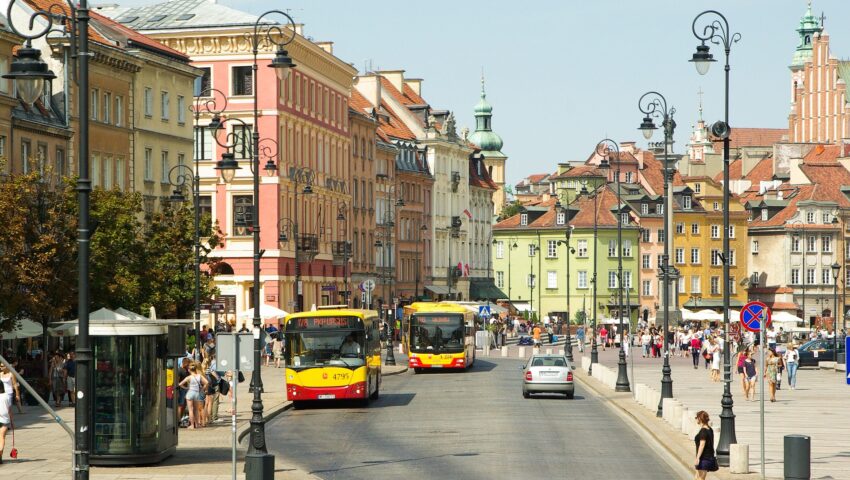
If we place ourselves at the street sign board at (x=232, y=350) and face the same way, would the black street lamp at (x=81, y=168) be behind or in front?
behind

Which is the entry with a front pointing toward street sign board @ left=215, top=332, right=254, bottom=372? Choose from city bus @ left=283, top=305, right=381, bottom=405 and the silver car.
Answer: the city bus

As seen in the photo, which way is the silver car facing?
away from the camera

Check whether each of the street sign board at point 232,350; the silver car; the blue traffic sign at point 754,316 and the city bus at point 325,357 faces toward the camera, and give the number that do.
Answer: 2

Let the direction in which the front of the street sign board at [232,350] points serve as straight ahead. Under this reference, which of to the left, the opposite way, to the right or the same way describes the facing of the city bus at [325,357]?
the opposite way

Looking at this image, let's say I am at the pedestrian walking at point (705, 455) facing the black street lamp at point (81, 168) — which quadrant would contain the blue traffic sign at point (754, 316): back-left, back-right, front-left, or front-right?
back-right

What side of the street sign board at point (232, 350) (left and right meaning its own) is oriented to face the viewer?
back

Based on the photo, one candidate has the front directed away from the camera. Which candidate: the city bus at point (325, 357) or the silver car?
the silver car
